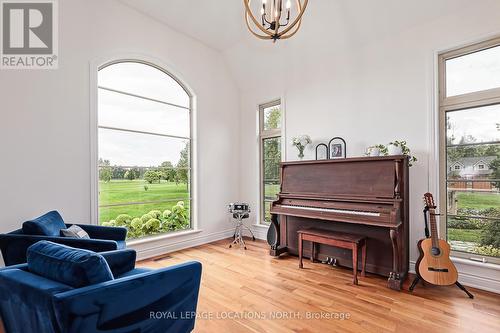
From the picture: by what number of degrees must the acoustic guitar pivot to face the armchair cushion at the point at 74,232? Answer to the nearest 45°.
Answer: approximately 45° to its right

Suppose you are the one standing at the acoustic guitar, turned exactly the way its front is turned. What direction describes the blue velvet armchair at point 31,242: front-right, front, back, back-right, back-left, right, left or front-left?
front-right

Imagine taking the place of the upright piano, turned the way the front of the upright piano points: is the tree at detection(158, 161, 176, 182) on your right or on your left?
on your right

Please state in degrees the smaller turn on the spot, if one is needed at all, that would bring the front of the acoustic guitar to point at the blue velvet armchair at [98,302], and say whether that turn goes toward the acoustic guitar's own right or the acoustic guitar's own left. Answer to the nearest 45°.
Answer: approximately 45° to the acoustic guitar's own right

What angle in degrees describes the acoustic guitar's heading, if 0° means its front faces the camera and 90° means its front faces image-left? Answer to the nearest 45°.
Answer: approximately 0°

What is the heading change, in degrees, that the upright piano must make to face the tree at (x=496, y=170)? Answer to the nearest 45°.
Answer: approximately 135° to its left

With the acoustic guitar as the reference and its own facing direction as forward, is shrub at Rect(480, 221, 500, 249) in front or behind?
behind

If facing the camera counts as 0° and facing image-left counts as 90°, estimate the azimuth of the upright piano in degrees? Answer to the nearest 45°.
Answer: approximately 45°
